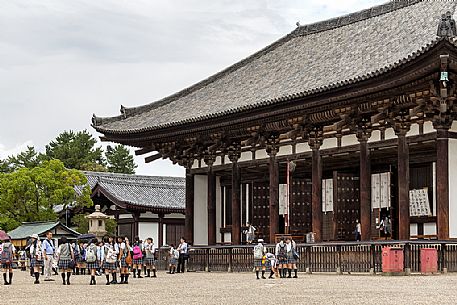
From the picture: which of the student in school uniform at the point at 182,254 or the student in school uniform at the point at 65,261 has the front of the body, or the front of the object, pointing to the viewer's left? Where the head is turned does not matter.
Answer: the student in school uniform at the point at 182,254

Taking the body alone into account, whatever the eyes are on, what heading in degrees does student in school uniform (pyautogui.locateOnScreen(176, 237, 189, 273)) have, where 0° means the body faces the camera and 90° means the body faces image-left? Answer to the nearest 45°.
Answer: approximately 90°

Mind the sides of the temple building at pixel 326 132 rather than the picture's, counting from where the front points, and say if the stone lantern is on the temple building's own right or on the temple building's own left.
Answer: on the temple building's own right

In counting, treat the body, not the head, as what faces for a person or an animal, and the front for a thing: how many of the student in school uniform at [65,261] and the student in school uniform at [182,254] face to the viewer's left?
1

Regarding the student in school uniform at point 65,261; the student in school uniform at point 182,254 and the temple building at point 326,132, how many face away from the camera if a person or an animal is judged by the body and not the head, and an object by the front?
1

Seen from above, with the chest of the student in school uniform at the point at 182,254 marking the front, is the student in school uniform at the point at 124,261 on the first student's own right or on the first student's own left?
on the first student's own left

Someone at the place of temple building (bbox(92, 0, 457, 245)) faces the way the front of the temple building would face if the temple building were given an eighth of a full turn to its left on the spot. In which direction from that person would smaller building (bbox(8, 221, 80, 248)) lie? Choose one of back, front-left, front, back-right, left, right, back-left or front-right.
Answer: back-right

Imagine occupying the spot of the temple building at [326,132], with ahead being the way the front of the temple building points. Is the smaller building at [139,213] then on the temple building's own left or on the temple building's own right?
on the temple building's own right

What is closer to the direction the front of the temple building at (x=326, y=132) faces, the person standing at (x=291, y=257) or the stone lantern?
the person standing

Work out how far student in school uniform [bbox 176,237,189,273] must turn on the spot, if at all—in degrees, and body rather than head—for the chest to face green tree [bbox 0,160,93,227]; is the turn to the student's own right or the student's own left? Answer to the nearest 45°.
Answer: approximately 45° to the student's own right
